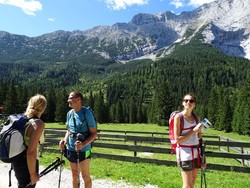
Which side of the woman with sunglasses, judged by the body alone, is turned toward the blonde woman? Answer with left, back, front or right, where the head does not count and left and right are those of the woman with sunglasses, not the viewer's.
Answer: right

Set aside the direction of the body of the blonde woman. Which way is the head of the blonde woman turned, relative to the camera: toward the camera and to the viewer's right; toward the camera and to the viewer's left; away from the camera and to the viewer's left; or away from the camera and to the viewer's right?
away from the camera and to the viewer's right
